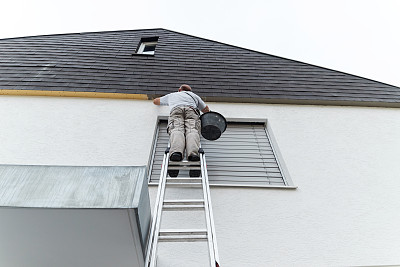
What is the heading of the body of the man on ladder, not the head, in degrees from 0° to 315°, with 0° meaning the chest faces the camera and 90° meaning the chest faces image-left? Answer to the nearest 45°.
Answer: approximately 180°
